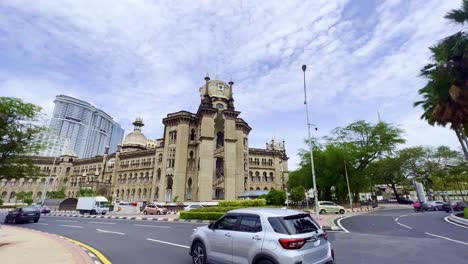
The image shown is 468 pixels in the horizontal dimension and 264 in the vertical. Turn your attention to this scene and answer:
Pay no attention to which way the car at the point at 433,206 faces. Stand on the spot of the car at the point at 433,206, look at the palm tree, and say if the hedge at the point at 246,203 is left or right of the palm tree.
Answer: right

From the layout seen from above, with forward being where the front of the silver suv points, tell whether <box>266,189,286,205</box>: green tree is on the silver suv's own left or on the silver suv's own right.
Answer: on the silver suv's own right

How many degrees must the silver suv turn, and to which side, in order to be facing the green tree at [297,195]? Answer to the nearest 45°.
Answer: approximately 45° to its right

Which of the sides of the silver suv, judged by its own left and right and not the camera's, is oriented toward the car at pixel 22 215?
front

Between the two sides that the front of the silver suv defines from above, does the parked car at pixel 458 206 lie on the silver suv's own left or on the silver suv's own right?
on the silver suv's own right

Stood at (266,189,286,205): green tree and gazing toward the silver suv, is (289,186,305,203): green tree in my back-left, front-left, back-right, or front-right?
back-left

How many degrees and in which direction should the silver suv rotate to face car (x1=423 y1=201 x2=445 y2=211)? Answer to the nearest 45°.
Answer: approximately 90° to its right

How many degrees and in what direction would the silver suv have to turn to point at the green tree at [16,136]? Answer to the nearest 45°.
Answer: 0° — it already faces it

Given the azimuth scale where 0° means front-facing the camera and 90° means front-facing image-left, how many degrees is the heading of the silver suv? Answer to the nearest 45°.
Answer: approximately 135°

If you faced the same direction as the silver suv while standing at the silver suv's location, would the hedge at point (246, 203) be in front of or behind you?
in front

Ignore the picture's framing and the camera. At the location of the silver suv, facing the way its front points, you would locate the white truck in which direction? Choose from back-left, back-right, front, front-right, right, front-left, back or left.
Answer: front

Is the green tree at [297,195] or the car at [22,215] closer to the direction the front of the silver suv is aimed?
the car
